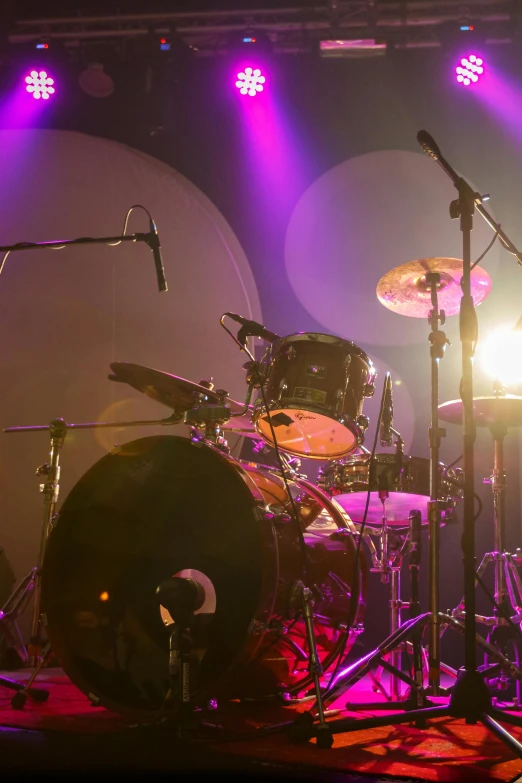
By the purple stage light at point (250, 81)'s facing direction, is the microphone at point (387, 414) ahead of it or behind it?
ahead

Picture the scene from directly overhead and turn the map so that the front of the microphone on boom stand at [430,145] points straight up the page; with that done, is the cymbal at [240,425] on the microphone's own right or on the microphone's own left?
on the microphone's own right

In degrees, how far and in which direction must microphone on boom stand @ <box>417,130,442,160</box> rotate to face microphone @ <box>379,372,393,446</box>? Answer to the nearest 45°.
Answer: approximately 90° to its right

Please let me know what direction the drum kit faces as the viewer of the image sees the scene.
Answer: facing the viewer and to the left of the viewer

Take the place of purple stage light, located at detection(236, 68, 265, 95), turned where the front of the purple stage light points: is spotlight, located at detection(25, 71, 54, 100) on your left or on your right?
on your right

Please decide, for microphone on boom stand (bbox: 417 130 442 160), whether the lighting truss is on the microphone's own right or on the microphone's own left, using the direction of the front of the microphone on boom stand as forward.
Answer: on the microphone's own right

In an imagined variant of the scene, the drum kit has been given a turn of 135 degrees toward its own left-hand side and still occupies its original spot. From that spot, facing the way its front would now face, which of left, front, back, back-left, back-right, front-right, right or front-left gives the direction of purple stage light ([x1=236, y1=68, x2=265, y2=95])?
left

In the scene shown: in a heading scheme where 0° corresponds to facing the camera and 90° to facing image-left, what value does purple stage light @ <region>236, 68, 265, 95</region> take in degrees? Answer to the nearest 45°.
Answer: approximately 0°
